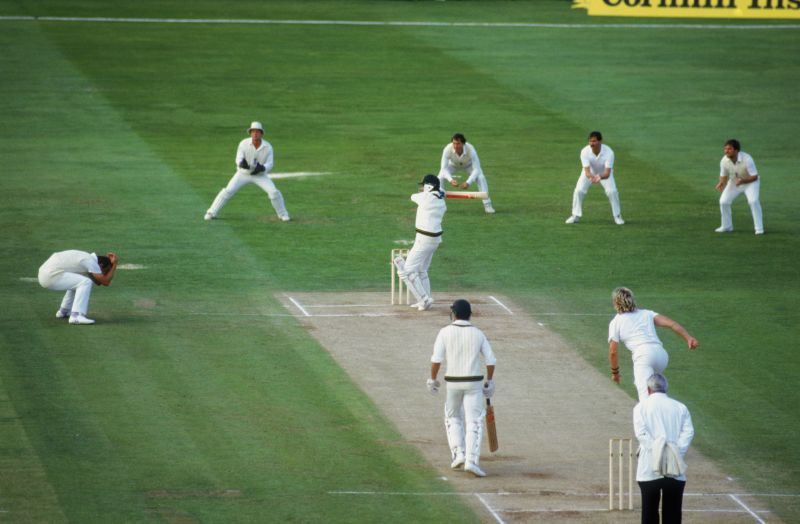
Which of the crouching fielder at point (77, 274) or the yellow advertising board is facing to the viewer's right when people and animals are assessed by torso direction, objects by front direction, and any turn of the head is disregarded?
the crouching fielder

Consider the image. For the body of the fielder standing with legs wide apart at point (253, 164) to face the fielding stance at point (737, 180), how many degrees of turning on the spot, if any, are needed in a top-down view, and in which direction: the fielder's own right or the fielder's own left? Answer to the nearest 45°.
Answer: approximately 90° to the fielder's own left

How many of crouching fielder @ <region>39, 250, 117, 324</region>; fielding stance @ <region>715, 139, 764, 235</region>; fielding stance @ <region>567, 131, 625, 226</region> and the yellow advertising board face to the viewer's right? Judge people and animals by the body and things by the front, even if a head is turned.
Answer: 1

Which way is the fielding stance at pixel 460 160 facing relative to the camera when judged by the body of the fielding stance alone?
toward the camera

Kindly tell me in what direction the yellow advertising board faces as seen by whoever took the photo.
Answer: facing the viewer

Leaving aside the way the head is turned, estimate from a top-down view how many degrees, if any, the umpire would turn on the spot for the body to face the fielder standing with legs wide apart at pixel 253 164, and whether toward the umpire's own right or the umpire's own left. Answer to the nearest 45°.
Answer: approximately 45° to the umpire's own left

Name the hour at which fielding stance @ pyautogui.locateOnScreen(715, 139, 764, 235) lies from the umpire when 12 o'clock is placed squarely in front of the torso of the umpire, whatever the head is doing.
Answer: The fielding stance is roughly at 12 o'clock from the umpire.

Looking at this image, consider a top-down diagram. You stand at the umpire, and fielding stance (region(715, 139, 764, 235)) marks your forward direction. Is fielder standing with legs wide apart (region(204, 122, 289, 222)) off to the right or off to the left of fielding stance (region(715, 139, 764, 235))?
left

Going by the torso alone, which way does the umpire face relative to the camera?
away from the camera

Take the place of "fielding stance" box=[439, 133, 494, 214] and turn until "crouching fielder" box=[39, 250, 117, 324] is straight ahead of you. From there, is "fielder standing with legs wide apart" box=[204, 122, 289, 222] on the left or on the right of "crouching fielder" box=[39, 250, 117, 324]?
right

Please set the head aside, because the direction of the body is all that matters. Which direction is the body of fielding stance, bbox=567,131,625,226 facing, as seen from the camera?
toward the camera

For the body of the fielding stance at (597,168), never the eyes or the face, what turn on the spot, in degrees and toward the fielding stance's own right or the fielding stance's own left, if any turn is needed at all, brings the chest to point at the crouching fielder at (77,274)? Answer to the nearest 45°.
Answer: approximately 45° to the fielding stance's own right

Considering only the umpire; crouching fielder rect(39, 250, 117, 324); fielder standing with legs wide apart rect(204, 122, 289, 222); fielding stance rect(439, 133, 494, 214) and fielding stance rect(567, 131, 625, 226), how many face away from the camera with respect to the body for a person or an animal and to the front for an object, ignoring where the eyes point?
1

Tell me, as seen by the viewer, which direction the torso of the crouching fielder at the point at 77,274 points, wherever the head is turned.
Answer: to the viewer's right
